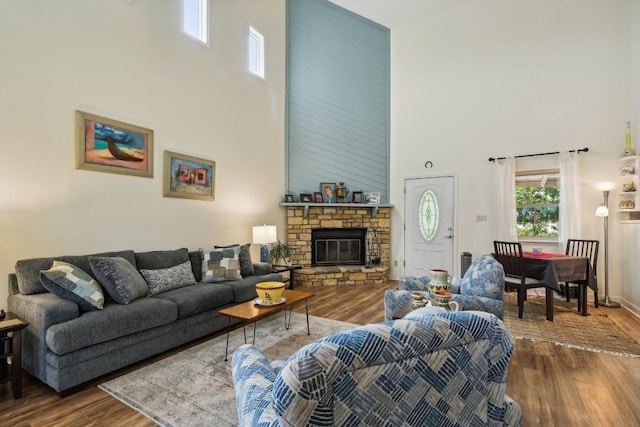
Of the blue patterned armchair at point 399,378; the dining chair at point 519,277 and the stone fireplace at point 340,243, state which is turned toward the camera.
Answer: the stone fireplace

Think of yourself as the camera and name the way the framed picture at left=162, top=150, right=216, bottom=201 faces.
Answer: facing the viewer and to the right of the viewer

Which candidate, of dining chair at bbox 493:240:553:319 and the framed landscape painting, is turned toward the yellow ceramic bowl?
the framed landscape painting

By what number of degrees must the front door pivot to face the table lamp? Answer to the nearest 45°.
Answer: approximately 45° to its right

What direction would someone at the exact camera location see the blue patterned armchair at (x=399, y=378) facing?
facing away from the viewer and to the left of the viewer

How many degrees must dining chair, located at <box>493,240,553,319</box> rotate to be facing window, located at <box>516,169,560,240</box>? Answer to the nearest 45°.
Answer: approximately 45° to its left

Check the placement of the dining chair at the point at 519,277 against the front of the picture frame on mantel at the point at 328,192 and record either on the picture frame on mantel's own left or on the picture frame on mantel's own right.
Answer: on the picture frame on mantel's own left

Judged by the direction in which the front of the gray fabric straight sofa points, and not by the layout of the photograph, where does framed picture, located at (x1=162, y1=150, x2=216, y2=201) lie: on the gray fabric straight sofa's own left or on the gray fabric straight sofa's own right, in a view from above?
on the gray fabric straight sofa's own left

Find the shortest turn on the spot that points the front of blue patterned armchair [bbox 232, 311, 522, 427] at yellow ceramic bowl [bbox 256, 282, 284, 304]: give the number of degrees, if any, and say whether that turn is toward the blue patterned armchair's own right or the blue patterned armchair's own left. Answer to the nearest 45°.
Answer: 0° — it already faces it

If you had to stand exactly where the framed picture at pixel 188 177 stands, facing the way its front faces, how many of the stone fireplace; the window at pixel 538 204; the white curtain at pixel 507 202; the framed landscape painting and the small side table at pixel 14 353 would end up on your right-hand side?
2

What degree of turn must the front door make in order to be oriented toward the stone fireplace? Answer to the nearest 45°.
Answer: approximately 90° to its right

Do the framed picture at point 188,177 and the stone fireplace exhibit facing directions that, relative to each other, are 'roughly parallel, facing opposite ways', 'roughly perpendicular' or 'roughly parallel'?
roughly perpendicular

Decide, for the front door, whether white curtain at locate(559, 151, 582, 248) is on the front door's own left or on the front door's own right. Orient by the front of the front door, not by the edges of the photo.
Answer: on the front door's own left
